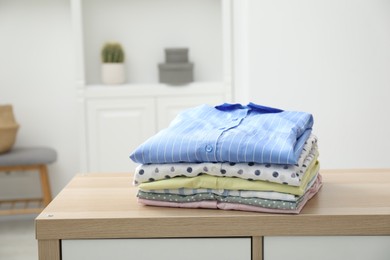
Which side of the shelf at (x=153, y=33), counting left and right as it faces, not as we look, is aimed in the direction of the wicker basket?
right

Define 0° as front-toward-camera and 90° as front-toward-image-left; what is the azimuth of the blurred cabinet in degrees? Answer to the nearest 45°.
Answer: approximately 0°

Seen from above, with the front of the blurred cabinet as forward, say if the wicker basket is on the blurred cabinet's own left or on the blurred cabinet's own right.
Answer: on the blurred cabinet's own right

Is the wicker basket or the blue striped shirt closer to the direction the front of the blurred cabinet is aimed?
the blue striped shirt

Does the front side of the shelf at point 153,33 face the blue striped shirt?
yes
